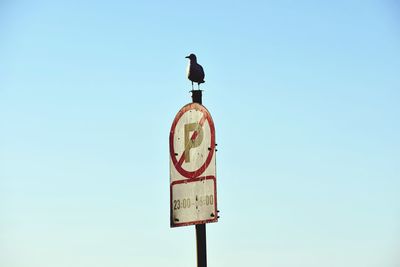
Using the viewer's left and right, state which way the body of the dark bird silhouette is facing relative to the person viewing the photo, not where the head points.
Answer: facing to the left of the viewer

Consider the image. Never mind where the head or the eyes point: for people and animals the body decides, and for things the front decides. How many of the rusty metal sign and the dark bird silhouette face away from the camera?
0

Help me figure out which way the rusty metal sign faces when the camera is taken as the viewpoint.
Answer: facing the viewer and to the left of the viewer

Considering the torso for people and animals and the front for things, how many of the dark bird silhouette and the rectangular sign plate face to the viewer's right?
0

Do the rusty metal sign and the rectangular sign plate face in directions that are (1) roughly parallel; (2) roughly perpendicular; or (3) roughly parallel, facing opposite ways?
roughly parallel
